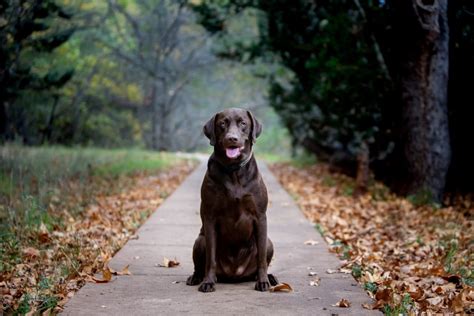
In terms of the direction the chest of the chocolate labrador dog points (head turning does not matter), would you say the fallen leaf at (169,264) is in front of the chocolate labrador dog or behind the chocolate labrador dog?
behind

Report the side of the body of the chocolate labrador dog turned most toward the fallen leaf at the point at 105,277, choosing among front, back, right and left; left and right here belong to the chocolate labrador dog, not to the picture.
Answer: right

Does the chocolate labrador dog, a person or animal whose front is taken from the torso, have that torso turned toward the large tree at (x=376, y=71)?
no

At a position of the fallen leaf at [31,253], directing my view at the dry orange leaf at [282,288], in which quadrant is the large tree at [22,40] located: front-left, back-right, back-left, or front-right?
back-left

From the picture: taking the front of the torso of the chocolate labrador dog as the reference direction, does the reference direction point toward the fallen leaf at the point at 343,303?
no

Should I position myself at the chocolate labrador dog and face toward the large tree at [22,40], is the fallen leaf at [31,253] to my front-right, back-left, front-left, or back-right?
front-left

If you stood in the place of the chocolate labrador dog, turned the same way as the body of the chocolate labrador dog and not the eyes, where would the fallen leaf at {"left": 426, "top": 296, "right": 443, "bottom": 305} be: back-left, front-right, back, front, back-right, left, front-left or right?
left

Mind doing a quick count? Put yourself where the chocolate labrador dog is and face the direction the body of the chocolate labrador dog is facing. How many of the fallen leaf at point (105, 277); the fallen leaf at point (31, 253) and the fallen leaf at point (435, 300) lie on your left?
1

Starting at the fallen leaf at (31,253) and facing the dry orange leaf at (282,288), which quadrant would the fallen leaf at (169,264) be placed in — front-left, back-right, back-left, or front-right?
front-left

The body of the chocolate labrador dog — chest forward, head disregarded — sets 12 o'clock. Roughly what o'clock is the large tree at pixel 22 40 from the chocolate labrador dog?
The large tree is roughly at 5 o'clock from the chocolate labrador dog.

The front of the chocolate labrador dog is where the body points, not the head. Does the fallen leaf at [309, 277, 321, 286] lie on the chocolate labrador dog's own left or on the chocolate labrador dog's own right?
on the chocolate labrador dog's own left

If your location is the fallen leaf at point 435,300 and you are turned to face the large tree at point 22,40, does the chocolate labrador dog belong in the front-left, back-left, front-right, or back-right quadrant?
front-left

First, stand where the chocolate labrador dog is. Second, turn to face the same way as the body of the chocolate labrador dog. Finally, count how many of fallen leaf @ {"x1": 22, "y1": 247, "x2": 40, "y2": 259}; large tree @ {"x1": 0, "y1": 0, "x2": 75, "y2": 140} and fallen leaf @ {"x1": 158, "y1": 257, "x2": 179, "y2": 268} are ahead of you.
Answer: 0

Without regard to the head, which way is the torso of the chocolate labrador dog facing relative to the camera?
toward the camera

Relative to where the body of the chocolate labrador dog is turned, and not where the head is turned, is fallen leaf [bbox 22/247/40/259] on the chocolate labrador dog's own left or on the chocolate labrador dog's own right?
on the chocolate labrador dog's own right
